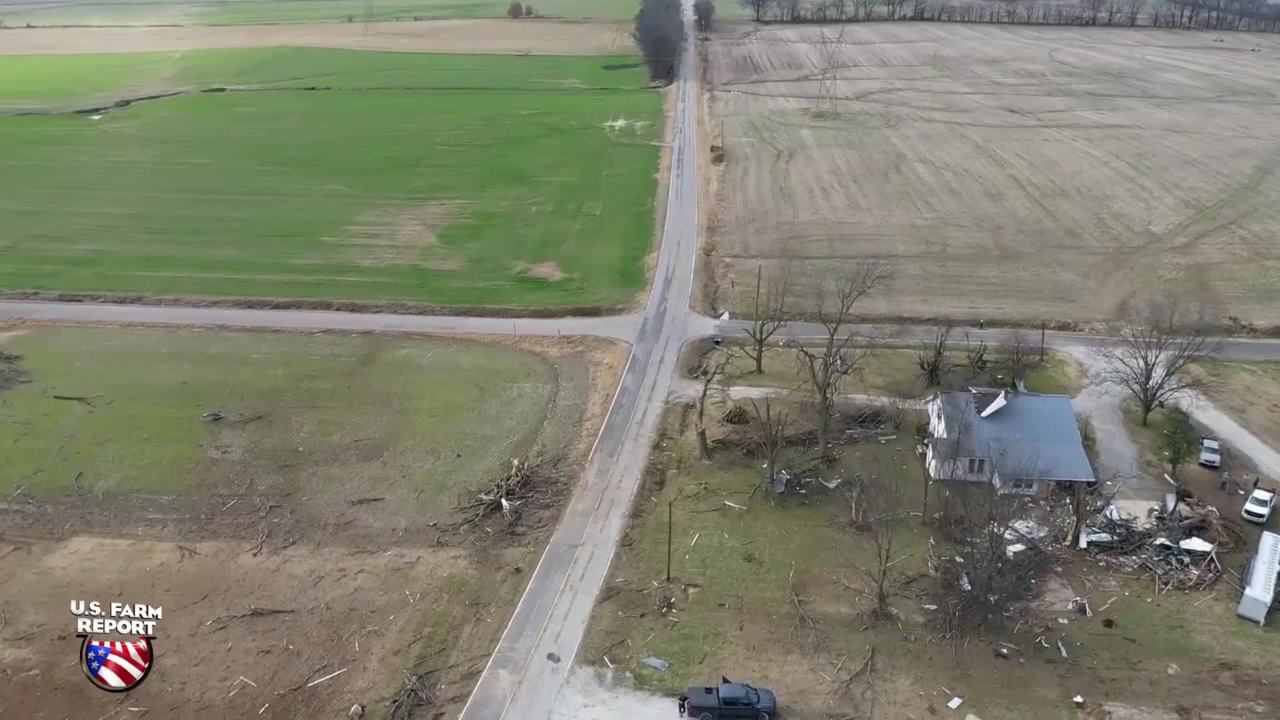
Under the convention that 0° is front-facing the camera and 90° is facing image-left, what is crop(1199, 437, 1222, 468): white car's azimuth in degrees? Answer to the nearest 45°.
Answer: approximately 0°

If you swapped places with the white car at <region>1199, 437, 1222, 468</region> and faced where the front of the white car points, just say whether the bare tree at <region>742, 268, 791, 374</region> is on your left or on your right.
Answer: on your right

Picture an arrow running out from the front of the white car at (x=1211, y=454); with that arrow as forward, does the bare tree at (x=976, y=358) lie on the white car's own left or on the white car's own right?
on the white car's own right

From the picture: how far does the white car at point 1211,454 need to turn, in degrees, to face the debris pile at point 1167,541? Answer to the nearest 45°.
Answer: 0° — it already faces it
